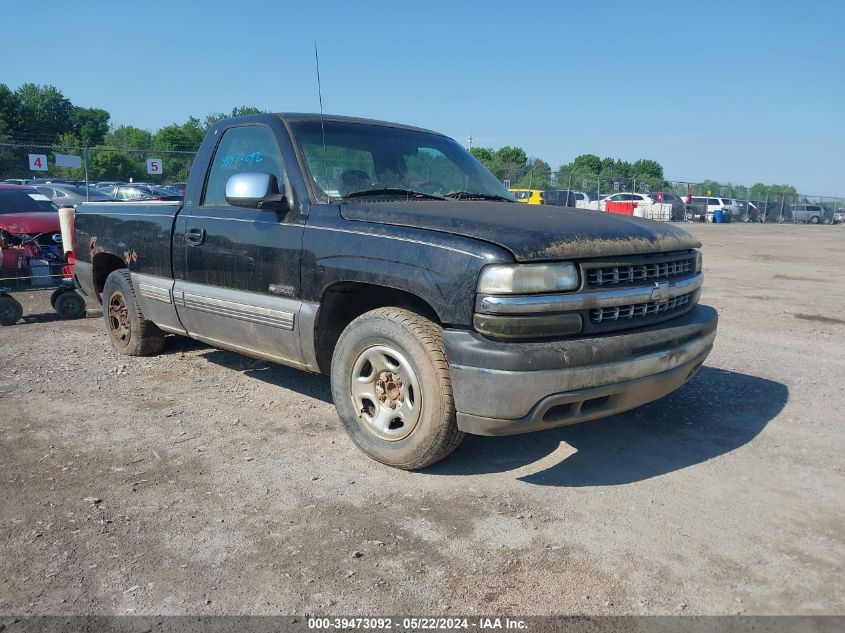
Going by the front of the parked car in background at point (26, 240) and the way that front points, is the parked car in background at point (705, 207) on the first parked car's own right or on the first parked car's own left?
on the first parked car's own left

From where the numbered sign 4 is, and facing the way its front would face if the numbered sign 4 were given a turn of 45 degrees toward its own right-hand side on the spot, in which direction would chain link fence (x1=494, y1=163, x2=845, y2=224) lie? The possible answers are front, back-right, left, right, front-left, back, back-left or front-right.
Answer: back-left

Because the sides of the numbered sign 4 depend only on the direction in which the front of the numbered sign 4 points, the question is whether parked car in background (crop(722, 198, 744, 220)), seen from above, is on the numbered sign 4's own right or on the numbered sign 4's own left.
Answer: on the numbered sign 4's own left

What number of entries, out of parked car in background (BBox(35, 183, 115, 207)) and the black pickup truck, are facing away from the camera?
0

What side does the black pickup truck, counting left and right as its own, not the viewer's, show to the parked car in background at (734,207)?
left

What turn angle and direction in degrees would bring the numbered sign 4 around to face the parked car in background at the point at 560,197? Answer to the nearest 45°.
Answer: approximately 90° to its left

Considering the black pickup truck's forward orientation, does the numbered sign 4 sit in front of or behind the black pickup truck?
behind

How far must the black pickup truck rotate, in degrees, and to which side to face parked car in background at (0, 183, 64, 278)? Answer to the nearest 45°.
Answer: approximately 180°

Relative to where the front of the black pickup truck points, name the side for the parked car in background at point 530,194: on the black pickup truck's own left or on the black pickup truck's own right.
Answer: on the black pickup truck's own left

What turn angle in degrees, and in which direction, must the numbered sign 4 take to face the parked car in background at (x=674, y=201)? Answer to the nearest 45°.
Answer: approximately 90° to its left

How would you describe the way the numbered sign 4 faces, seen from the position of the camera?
facing the viewer

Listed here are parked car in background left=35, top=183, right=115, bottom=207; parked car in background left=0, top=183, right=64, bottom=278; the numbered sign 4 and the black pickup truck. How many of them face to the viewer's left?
0

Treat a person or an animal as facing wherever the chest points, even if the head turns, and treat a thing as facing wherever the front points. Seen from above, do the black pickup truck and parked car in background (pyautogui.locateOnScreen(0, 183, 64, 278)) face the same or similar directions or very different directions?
same or similar directions

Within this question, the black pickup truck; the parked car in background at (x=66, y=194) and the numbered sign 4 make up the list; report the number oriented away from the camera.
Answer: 0

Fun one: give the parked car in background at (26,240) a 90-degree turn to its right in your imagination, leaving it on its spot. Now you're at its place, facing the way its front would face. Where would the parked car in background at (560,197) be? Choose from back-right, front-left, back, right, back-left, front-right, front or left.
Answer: back

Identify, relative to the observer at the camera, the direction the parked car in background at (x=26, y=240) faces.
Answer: facing the viewer and to the right of the viewer
